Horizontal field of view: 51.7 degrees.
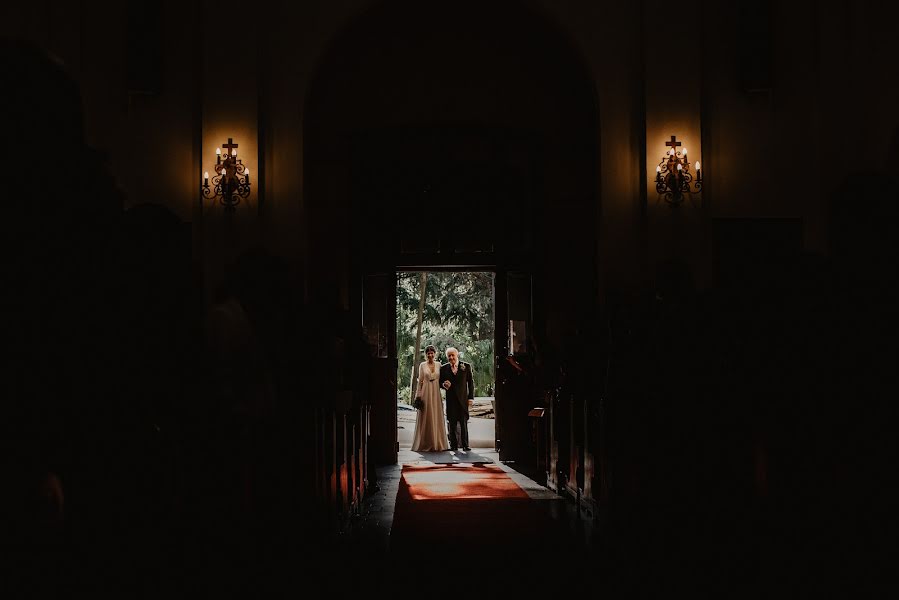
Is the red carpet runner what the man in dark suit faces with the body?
yes

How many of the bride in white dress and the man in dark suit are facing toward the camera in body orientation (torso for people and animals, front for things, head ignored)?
2

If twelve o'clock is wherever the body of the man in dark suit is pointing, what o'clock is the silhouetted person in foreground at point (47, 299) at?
The silhouetted person in foreground is roughly at 12 o'clock from the man in dark suit.

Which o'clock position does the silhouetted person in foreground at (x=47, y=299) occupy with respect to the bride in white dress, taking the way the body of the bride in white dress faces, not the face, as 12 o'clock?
The silhouetted person in foreground is roughly at 12 o'clock from the bride in white dress.

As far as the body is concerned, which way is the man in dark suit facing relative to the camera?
toward the camera

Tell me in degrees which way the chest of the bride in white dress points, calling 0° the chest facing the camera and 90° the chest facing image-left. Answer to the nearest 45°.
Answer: approximately 0°

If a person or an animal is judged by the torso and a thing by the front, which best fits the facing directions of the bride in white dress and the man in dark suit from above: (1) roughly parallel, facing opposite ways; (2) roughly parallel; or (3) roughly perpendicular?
roughly parallel

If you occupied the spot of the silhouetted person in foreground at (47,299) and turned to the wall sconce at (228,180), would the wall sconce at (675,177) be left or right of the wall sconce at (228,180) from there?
right

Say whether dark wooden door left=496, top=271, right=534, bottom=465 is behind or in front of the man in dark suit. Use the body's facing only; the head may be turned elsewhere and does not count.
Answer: in front

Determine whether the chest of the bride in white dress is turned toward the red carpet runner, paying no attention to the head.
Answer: yes

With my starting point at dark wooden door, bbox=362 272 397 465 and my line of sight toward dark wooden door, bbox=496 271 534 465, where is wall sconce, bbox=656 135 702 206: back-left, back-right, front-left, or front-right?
front-right
